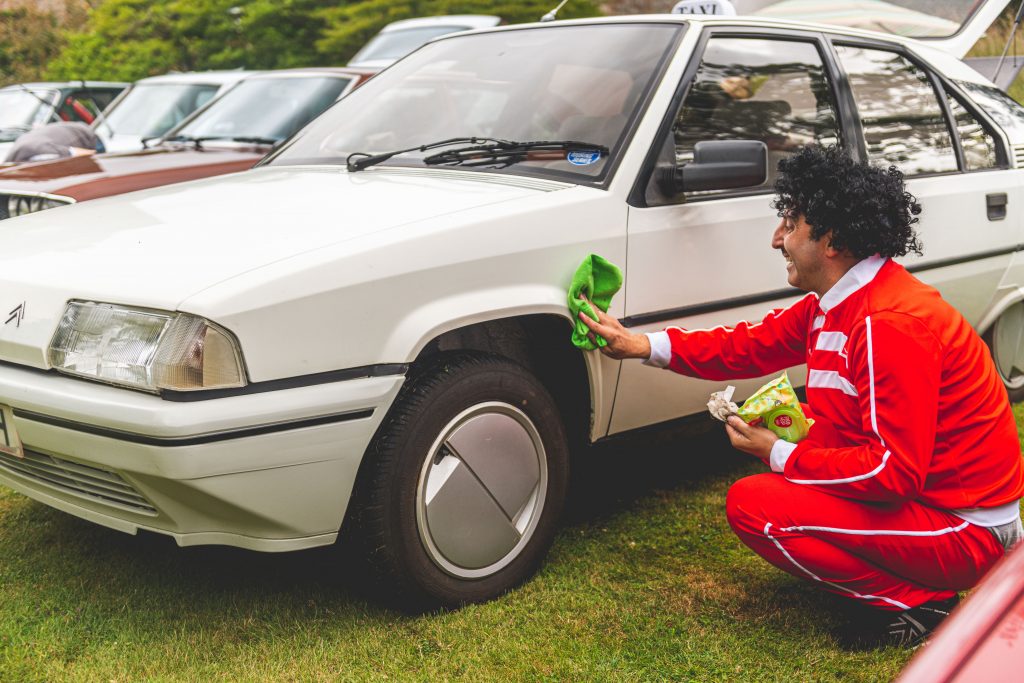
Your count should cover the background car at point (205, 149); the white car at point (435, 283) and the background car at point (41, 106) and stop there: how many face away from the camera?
0

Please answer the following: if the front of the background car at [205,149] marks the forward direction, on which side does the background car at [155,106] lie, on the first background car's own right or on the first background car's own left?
on the first background car's own right

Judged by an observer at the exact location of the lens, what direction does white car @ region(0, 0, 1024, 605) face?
facing the viewer and to the left of the viewer

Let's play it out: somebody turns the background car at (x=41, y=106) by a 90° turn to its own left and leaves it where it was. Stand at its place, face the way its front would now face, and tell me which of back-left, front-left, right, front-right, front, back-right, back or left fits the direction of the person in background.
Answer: front-right

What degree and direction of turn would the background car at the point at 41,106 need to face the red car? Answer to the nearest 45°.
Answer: approximately 45° to its left

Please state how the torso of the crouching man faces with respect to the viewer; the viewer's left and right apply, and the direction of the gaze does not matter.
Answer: facing to the left of the viewer

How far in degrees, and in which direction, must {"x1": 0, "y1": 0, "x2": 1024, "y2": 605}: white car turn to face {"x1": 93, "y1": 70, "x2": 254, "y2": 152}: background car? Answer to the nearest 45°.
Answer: approximately 135° to its right

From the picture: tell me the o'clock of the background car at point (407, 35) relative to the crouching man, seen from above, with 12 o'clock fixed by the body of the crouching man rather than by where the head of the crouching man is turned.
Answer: The background car is roughly at 2 o'clock from the crouching man.

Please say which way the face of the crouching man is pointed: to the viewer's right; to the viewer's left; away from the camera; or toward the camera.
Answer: to the viewer's left

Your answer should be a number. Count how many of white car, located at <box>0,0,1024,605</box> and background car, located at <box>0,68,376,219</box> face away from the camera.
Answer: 0

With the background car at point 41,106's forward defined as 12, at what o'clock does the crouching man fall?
The crouching man is roughly at 10 o'clock from the background car.

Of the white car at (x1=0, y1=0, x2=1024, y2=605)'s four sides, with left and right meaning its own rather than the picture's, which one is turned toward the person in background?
right

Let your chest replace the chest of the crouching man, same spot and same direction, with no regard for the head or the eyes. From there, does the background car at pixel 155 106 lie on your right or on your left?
on your right

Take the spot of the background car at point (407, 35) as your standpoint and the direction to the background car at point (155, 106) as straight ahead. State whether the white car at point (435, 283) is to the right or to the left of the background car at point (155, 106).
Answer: left

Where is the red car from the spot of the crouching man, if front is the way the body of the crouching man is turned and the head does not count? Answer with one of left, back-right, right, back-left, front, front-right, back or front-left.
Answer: left

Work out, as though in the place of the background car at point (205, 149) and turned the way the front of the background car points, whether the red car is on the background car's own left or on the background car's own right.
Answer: on the background car's own left

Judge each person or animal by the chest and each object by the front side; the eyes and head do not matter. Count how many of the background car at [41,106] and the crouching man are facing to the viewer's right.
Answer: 0

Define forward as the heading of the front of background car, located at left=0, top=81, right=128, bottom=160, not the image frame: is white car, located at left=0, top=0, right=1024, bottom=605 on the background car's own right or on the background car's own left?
on the background car's own left

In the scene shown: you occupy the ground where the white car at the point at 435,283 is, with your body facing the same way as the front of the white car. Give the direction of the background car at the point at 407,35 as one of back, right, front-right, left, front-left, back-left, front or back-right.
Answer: back-right
